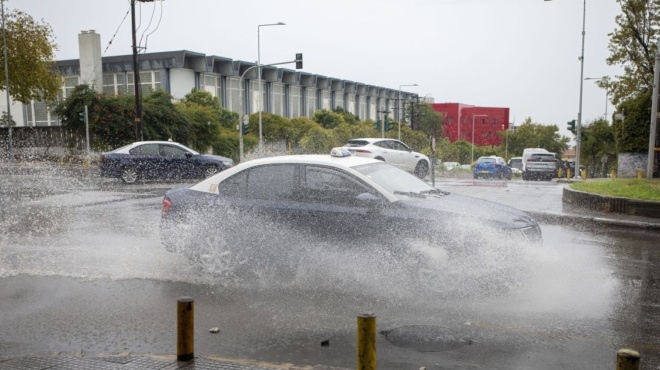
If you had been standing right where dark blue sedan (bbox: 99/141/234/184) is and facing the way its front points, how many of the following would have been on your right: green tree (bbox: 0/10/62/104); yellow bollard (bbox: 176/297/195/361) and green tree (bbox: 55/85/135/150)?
1

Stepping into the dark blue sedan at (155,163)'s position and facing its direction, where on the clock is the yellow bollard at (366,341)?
The yellow bollard is roughly at 3 o'clock from the dark blue sedan.

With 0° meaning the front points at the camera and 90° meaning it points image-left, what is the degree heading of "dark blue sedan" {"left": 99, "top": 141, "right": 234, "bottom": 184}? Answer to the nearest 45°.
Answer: approximately 270°

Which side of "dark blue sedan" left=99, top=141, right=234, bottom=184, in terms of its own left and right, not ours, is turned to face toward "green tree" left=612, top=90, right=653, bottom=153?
front

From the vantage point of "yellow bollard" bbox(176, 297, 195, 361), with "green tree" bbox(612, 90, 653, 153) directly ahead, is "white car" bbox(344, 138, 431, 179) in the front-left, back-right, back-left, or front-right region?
front-left

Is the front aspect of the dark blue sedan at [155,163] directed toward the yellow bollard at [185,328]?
no

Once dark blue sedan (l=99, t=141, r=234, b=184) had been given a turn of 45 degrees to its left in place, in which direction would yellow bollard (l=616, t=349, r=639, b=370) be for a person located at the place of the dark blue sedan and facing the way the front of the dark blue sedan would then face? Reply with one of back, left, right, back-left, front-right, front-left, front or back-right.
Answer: back-right

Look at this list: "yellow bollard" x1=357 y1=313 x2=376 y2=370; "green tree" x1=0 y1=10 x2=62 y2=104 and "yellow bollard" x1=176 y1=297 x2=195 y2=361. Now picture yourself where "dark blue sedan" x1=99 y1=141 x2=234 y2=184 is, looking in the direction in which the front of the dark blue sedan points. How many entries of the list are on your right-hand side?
2

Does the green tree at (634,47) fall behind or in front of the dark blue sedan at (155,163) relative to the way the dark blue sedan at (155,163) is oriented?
in front

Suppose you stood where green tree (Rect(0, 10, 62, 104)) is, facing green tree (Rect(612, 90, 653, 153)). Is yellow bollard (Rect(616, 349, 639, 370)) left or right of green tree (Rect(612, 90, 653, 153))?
right

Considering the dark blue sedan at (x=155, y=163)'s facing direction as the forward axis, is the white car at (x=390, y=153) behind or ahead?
ahead
